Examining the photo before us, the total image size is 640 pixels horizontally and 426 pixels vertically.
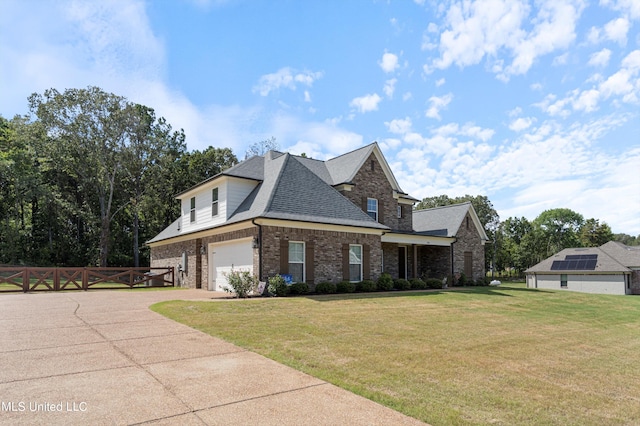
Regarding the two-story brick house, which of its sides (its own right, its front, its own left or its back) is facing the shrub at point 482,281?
left

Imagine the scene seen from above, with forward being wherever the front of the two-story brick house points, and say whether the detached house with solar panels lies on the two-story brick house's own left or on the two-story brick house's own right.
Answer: on the two-story brick house's own left

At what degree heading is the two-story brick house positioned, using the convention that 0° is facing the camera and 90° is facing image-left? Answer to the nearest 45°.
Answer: approximately 315°
